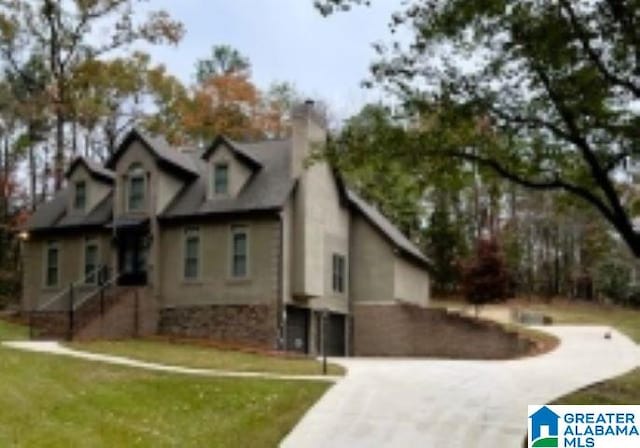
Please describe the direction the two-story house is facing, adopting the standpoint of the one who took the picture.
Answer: facing the viewer and to the left of the viewer

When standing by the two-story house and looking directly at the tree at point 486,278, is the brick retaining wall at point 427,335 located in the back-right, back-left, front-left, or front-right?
front-right

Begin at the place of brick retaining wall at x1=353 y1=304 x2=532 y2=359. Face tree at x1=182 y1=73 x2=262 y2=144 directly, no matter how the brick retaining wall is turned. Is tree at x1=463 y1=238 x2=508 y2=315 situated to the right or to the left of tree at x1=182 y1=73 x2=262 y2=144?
right

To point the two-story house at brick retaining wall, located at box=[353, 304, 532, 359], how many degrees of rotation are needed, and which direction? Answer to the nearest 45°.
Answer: approximately 135° to its left

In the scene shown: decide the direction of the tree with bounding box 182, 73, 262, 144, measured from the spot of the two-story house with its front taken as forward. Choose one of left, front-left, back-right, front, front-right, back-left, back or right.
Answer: back-right

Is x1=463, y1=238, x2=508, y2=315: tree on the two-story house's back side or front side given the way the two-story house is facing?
on the back side
